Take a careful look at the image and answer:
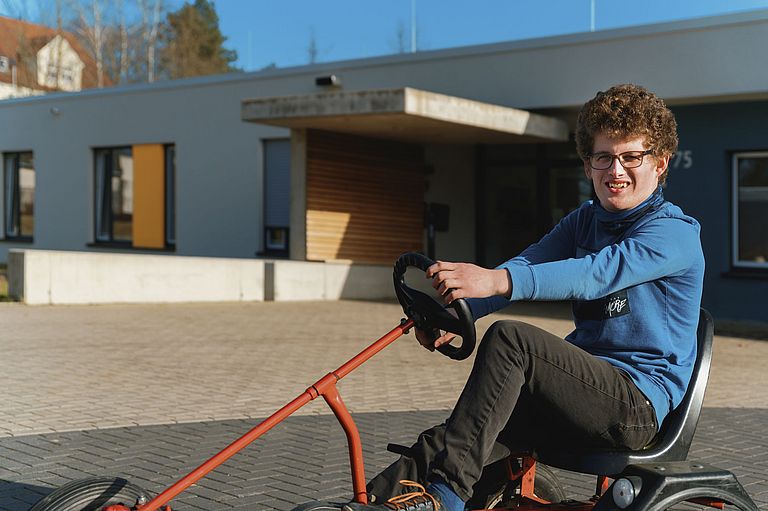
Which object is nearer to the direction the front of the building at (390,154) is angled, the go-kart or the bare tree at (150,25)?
the go-kart

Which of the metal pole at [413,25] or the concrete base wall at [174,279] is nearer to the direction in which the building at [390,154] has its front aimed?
the concrete base wall

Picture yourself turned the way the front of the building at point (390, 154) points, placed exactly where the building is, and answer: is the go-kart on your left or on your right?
on your left

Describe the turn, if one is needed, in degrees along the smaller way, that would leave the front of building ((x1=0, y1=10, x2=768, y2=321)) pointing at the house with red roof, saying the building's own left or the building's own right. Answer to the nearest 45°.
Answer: approximately 90° to the building's own right

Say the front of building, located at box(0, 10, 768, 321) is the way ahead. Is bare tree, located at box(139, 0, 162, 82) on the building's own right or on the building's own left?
on the building's own right

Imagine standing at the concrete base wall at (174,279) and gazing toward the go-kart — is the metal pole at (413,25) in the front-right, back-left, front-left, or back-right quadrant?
back-left

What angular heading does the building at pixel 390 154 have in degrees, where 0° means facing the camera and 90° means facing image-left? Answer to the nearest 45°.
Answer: approximately 45°
